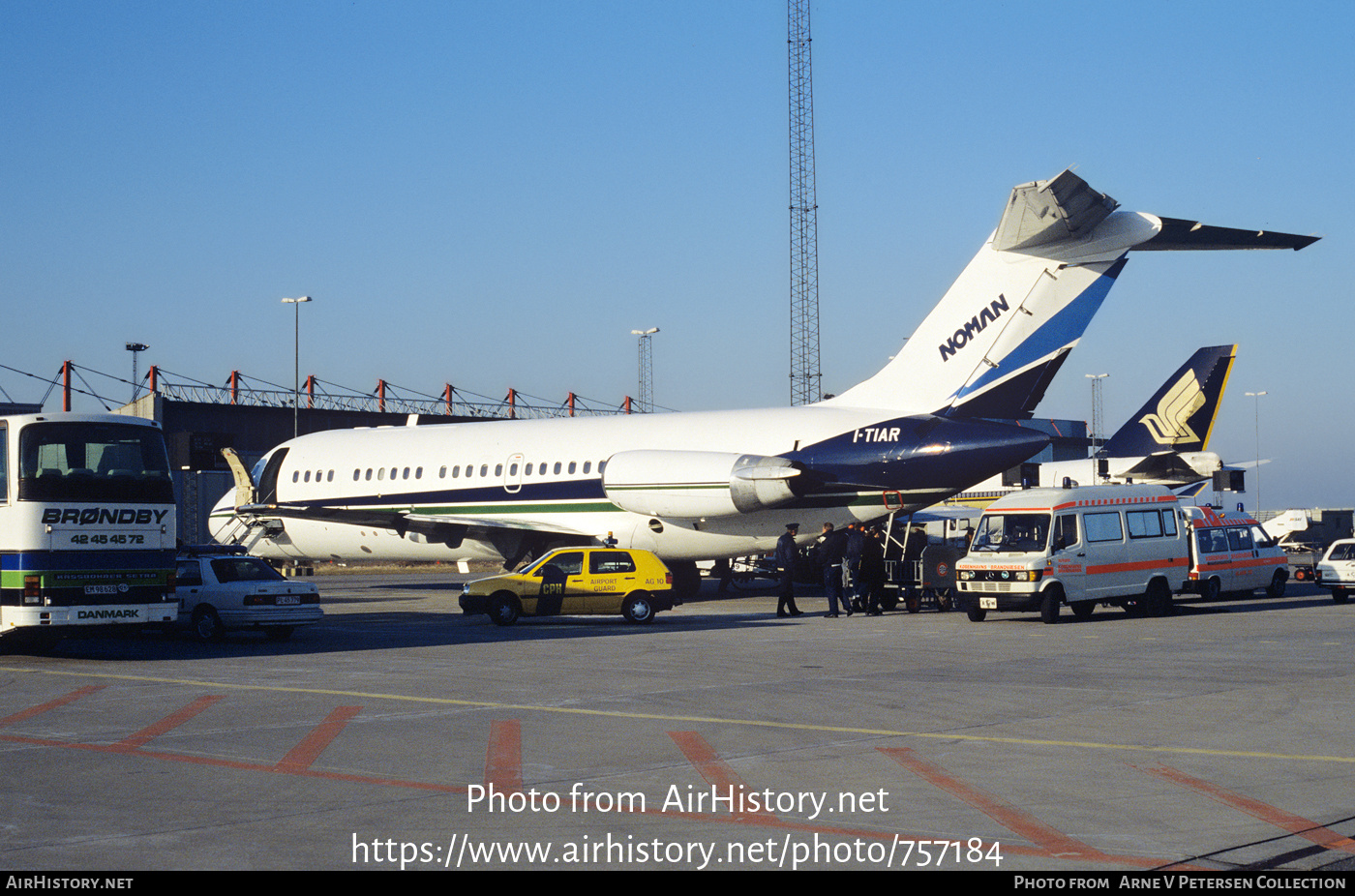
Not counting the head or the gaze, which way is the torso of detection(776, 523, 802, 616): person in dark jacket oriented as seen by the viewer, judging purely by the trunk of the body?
to the viewer's right

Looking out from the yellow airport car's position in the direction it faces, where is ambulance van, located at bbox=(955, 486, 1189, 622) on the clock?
The ambulance van is roughly at 6 o'clock from the yellow airport car.

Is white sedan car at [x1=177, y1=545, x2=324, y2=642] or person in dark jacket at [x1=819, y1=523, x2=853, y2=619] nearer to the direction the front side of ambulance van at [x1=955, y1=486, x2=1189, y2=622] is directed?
the white sedan car

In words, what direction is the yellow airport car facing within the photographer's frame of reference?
facing to the left of the viewer

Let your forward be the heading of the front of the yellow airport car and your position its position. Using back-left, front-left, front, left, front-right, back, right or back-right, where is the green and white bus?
front-left

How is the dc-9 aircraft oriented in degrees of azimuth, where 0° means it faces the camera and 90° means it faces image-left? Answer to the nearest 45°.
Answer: approximately 135°

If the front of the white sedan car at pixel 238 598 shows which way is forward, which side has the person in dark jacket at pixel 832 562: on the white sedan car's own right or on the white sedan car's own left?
on the white sedan car's own right

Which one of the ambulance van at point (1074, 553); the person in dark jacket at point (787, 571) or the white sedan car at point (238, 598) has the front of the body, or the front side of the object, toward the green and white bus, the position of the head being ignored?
the ambulance van

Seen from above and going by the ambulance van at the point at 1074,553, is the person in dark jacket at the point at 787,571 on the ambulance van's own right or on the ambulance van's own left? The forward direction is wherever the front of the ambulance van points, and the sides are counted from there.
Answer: on the ambulance van's own right

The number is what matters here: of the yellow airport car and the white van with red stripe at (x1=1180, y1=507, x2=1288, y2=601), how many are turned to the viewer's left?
1
